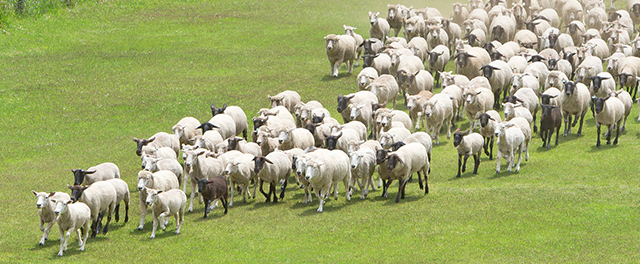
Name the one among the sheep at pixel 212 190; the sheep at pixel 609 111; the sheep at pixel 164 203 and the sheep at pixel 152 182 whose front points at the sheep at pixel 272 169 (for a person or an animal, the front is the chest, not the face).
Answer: the sheep at pixel 609 111

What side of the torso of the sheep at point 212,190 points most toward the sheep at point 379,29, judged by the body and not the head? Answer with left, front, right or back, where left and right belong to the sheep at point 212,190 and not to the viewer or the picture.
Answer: back

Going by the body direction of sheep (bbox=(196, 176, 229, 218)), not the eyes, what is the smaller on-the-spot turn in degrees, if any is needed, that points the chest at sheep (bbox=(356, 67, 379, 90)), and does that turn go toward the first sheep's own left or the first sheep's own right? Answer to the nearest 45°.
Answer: approximately 180°

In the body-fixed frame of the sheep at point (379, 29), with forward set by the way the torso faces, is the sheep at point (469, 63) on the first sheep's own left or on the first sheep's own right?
on the first sheep's own left

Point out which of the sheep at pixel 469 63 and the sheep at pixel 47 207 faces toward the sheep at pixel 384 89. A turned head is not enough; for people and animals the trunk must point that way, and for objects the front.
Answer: the sheep at pixel 469 63

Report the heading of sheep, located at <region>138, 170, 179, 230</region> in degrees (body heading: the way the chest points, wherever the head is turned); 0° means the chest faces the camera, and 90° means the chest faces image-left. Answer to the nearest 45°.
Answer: approximately 45°

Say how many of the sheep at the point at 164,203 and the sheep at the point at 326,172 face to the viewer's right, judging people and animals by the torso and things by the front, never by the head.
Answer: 0

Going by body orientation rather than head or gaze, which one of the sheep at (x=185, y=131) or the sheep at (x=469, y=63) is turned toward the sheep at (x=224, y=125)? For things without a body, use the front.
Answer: the sheep at (x=469, y=63)

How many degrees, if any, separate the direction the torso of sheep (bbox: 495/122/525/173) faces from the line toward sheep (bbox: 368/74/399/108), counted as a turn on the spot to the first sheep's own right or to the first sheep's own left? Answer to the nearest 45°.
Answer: approximately 90° to the first sheep's own right

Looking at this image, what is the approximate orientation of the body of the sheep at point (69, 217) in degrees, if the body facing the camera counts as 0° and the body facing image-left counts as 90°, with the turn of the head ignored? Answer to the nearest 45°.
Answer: approximately 45°

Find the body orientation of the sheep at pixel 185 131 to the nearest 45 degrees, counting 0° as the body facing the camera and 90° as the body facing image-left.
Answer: approximately 45°

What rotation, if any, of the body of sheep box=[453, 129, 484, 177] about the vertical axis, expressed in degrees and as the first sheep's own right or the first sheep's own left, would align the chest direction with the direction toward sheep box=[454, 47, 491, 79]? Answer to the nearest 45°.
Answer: approximately 135° to the first sheep's own right

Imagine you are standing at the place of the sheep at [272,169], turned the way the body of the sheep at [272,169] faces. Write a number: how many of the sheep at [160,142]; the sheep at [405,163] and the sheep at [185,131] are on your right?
2

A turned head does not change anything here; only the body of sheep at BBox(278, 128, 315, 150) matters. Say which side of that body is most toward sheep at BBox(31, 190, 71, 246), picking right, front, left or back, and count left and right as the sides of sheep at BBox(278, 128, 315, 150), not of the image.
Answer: front

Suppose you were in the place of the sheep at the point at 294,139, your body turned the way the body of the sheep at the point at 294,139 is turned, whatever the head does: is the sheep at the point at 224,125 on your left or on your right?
on your right

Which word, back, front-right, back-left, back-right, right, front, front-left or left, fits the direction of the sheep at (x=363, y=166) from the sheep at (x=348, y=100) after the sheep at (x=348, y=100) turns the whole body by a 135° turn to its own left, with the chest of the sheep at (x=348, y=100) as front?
right

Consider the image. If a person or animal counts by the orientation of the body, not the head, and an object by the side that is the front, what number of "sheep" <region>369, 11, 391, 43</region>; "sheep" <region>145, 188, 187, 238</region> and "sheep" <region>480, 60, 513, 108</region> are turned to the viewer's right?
0
